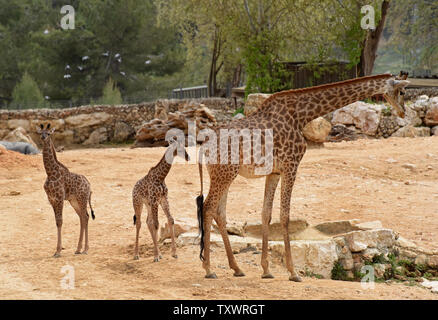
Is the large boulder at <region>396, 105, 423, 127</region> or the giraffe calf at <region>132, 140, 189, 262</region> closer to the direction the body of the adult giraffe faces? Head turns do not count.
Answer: the large boulder

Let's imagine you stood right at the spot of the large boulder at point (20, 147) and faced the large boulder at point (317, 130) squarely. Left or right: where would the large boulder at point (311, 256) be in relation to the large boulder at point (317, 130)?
right

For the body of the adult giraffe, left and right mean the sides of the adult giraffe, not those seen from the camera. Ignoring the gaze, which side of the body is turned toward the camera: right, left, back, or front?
right

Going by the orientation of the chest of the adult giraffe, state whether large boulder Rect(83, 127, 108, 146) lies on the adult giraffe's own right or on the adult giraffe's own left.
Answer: on the adult giraffe's own left

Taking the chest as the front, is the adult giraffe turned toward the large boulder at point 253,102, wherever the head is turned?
no

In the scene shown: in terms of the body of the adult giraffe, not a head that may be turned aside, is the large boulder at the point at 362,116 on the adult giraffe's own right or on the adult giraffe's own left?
on the adult giraffe's own left

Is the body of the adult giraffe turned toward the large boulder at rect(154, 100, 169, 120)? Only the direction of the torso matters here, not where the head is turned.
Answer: no

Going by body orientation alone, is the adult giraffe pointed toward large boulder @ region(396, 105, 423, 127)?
no

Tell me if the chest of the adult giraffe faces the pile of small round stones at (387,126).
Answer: no

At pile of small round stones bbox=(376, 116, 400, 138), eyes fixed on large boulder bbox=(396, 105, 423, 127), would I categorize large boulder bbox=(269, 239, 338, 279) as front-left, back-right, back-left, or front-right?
back-right

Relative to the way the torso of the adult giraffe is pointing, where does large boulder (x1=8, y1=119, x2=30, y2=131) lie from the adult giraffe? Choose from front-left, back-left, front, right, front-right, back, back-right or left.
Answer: back-left

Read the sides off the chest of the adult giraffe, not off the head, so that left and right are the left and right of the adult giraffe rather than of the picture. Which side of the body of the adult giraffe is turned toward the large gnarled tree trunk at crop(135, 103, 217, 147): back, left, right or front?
left
